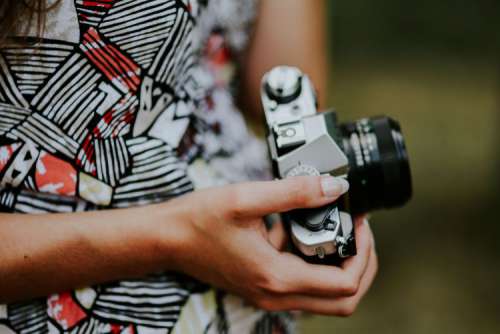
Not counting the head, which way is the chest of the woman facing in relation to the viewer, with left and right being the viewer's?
facing the viewer and to the right of the viewer
